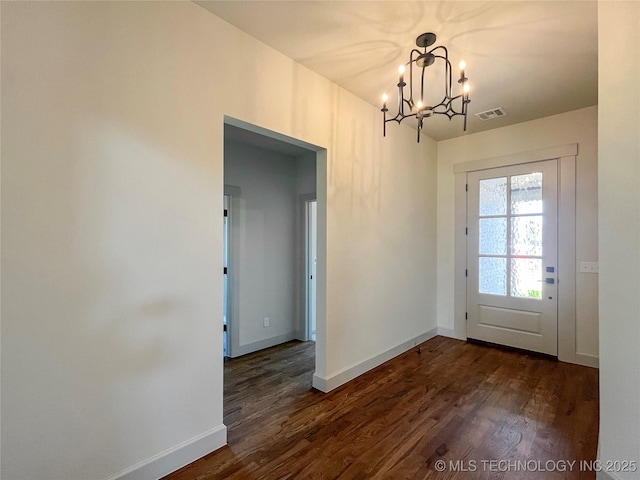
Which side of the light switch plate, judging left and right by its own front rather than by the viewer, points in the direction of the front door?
right

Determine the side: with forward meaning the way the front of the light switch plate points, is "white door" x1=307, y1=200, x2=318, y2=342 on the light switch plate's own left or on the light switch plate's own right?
on the light switch plate's own right

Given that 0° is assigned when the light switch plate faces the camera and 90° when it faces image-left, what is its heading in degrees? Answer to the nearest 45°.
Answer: approximately 0°
